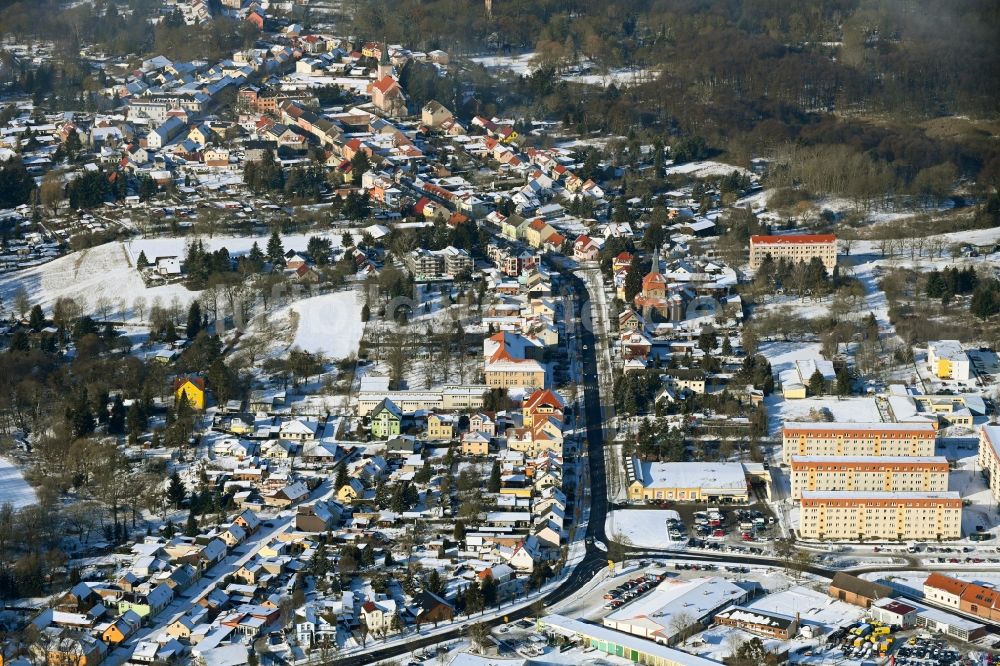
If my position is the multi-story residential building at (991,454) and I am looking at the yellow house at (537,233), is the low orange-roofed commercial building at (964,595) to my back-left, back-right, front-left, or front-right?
back-left

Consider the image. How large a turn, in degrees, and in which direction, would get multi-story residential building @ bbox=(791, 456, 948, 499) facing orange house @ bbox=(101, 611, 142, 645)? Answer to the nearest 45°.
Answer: approximately 45° to its right

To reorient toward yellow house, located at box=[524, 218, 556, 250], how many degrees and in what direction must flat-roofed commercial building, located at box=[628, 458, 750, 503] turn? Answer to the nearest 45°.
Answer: approximately 180°

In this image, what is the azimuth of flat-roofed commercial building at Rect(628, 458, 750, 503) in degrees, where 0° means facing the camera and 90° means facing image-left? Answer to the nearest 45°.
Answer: approximately 0°

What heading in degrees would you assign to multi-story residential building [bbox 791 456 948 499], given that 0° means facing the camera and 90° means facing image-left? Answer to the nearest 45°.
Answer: approximately 0°

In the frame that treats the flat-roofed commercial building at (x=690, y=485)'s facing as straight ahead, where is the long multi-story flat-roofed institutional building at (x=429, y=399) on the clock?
The long multi-story flat-roofed institutional building is roughly at 4 o'clock from the flat-roofed commercial building.

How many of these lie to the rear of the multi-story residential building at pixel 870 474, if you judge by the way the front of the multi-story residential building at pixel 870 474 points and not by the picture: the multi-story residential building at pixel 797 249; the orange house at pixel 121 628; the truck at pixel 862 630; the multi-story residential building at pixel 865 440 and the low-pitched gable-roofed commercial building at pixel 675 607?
2

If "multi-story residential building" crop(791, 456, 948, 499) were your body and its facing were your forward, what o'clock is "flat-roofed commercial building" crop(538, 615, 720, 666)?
The flat-roofed commercial building is roughly at 1 o'clock from the multi-story residential building.

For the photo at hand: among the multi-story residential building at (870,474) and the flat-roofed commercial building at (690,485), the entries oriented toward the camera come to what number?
2

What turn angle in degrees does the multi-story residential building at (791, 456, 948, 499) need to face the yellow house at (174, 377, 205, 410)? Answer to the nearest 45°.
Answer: approximately 90° to its right

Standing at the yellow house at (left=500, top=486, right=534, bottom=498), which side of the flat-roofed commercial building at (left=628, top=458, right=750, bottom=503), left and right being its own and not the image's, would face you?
right

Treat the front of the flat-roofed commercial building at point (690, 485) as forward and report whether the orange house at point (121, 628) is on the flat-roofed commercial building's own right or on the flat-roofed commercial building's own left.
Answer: on the flat-roofed commercial building's own right
